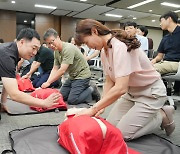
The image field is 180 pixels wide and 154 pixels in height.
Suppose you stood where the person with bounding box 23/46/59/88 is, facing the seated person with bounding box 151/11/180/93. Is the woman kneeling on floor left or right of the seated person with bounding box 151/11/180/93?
right

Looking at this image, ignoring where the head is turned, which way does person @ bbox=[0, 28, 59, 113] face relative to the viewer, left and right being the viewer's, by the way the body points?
facing to the right of the viewer

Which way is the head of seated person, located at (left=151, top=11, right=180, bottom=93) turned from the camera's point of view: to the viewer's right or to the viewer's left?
to the viewer's left
